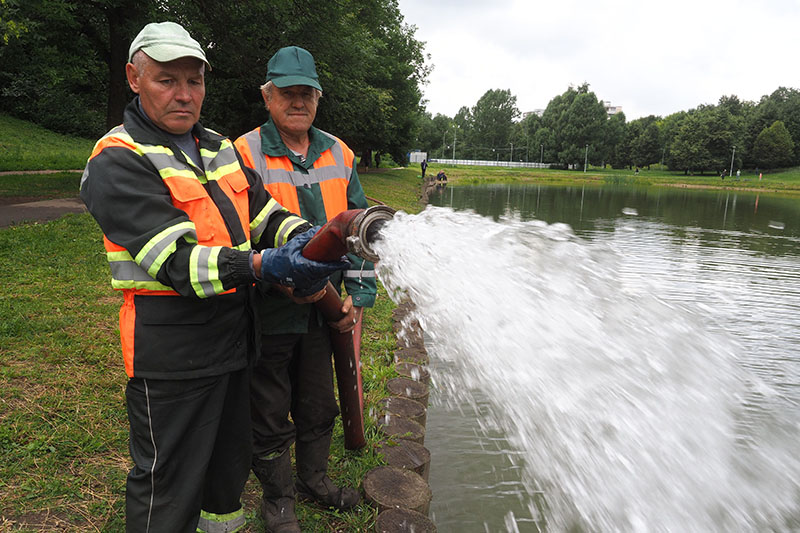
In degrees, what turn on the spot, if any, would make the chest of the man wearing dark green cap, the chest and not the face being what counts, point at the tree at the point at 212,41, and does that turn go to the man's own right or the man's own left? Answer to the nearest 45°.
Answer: approximately 135° to the man's own left

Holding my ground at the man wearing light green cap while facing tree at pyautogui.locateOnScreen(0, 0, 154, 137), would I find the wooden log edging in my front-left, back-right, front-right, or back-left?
front-right

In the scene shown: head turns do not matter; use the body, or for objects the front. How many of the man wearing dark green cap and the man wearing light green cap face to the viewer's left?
0

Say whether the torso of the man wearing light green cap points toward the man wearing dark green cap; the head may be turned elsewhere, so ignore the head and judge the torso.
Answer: no

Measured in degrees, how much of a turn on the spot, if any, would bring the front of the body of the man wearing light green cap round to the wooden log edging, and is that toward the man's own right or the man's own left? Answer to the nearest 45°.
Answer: approximately 90° to the man's own left

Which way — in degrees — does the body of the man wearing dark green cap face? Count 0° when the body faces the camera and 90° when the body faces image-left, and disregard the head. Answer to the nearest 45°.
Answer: approximately 315°

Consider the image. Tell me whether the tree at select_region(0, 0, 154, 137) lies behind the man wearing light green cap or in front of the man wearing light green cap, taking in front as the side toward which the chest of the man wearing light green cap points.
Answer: behind

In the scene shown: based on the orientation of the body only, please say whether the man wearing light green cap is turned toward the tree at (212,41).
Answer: no

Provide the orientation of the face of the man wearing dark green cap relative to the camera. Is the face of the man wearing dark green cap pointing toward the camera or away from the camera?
toward the camera

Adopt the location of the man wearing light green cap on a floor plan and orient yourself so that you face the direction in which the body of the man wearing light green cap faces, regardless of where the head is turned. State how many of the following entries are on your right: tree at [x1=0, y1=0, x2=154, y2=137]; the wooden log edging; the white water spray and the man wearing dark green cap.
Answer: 0

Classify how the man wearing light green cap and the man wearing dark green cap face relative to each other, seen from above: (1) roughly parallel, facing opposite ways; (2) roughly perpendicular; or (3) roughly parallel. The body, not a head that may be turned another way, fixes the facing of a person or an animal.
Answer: roughly parallel

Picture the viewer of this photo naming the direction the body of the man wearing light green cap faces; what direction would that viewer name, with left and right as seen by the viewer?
facing the viewer and to the right of the viewer
